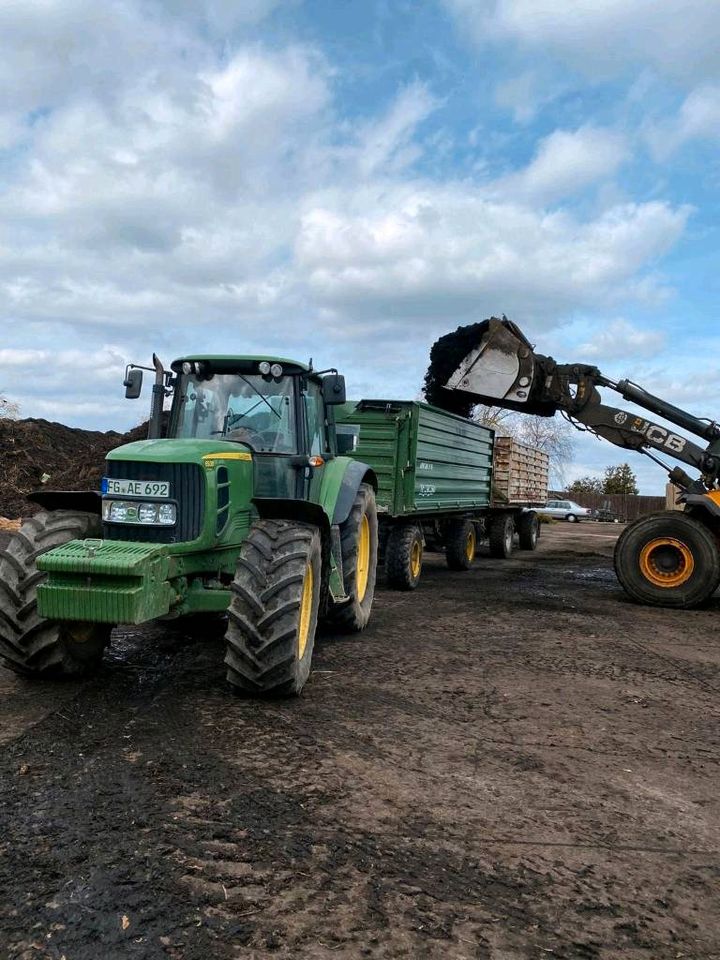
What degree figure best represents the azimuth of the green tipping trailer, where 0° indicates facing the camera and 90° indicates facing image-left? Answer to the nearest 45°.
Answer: approximately 45°

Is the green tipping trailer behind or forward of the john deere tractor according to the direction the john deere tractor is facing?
behind

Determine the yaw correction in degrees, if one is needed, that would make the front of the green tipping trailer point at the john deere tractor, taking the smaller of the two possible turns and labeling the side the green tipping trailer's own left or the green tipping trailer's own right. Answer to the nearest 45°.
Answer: approximately 45° to the green tipping trailer's own left

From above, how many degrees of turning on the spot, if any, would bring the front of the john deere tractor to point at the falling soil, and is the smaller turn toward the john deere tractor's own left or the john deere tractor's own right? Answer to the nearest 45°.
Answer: approximately 180°

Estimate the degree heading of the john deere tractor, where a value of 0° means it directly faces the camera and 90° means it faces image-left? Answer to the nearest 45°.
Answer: approximately 45°

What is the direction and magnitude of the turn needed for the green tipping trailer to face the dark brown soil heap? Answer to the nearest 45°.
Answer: approximately 90° to its right

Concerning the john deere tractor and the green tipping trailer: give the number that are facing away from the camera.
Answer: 0

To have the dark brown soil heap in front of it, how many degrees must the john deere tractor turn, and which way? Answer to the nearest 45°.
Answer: approximately 135° to its right
